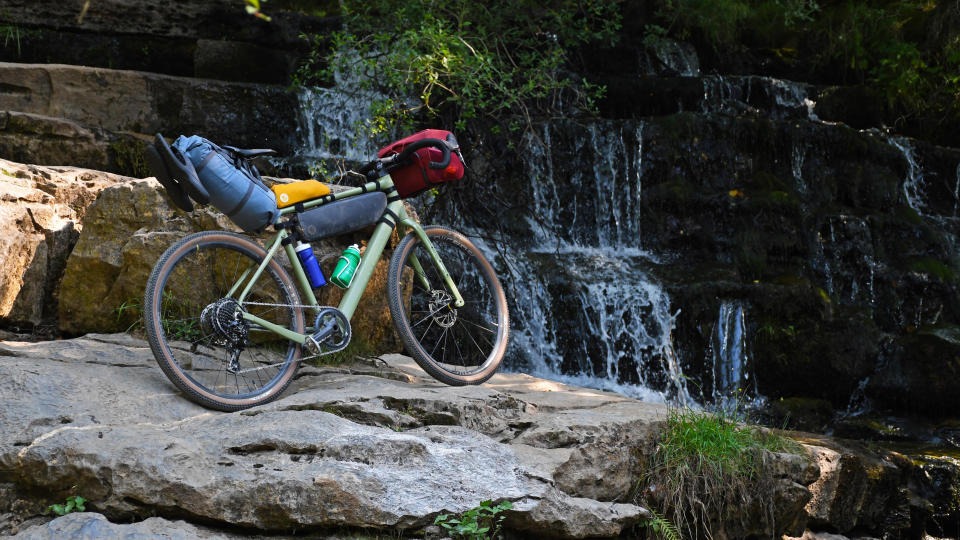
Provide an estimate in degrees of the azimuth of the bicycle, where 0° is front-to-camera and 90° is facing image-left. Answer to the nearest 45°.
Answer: approximately 225°

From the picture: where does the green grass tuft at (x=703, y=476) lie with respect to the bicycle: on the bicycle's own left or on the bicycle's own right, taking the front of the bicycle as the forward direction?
on the bicycle's own right

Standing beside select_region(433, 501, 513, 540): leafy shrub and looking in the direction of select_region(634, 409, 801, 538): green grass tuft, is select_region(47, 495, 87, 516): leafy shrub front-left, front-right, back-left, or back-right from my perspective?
back-left

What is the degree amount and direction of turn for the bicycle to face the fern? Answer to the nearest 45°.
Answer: approximately 90° to its right

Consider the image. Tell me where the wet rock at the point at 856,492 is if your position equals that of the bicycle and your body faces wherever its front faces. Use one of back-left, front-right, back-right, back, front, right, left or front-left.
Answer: front-right

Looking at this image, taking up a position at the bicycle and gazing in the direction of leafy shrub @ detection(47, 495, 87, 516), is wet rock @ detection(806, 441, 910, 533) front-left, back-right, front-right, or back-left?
back-left

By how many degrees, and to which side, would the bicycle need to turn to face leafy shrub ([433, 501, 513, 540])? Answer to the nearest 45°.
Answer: approximately 90° to its right
